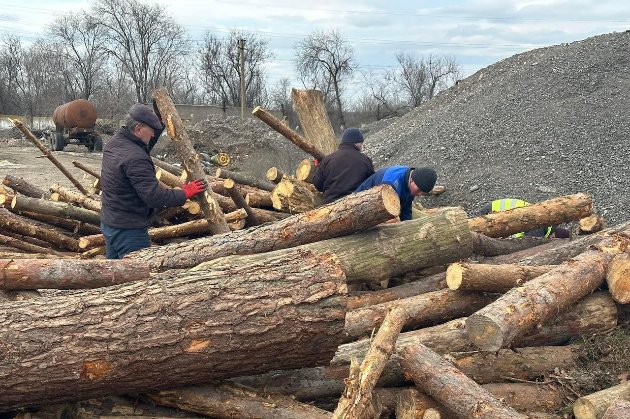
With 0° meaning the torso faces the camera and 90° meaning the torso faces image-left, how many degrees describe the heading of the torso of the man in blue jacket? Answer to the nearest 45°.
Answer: approximately 270°

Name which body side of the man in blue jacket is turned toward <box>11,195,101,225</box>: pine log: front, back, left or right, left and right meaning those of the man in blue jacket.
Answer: back

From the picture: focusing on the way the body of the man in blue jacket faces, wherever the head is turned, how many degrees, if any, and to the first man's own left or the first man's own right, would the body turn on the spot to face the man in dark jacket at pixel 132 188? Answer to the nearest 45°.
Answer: approximately 180°

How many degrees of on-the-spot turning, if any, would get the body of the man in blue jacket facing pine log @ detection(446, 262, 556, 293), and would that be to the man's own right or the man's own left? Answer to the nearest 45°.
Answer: approximately 90° to the man's own right

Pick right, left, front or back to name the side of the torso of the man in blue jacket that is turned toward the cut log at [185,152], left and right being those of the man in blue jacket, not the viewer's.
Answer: back

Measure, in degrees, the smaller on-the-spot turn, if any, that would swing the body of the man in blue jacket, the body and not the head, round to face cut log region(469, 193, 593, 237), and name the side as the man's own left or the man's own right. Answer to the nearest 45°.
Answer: approximately 45° to the man's own left

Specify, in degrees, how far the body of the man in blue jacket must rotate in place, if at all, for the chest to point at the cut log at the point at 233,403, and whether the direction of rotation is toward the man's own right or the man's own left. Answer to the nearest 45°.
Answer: approximately 90° to the man's own right

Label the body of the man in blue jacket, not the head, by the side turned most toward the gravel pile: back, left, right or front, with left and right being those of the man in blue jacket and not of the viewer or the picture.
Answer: left

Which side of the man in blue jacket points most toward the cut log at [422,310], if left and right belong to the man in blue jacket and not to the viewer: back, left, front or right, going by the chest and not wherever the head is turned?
right

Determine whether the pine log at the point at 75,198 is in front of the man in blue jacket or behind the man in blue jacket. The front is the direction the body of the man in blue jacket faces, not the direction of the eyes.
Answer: behind

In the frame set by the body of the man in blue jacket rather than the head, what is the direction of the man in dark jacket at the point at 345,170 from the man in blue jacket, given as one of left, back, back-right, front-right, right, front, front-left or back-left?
back-left

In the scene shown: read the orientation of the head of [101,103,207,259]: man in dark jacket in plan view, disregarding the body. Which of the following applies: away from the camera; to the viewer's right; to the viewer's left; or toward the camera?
to the viewer's right

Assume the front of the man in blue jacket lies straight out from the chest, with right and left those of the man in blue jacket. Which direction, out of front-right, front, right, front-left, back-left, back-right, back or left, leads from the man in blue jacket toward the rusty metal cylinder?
back-left

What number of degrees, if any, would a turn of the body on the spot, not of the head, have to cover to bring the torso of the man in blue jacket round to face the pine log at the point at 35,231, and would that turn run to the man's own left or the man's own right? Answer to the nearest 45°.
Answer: approximately 180°
